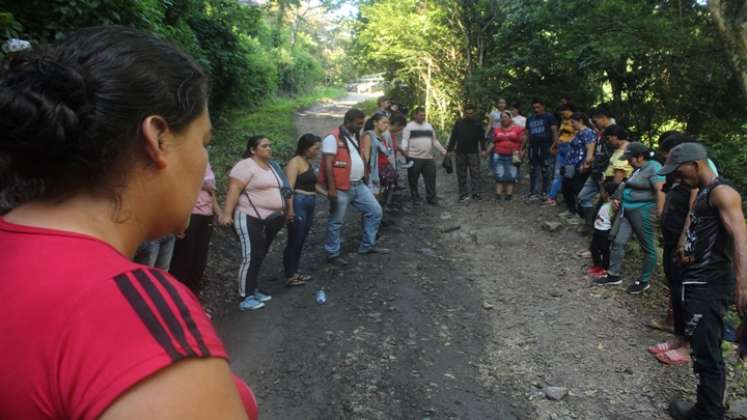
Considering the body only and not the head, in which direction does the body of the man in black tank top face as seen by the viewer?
to the viewer's left

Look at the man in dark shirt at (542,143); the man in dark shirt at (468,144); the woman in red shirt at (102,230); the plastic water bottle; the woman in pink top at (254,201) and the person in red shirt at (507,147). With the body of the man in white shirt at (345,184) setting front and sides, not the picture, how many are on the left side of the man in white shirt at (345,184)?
3

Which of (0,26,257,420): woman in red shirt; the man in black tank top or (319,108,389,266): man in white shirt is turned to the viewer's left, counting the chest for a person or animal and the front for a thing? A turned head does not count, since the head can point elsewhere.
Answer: the man in black tank top

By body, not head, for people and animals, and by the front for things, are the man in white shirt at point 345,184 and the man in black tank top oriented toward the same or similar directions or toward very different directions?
very different directions

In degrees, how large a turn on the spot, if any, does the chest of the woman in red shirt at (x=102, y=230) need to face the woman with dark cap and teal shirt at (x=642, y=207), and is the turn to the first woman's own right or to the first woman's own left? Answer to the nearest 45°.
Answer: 0° — they already face them

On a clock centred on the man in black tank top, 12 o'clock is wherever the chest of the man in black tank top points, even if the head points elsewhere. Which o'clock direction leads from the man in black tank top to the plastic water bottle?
The plastic water bottle is roughly at 12 o'clock from the man in black tank top.

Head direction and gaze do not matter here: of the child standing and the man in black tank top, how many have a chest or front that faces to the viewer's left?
2

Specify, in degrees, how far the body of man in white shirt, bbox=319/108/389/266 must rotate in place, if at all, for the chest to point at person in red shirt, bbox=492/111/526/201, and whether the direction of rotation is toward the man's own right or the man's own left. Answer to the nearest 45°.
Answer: approximately 90° to the man's own left

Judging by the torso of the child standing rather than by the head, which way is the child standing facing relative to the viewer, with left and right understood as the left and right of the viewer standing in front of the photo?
facing to the left of the viewer

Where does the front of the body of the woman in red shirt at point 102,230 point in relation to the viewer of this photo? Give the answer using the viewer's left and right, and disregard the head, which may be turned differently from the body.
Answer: facing away from the viewer and to the right of the viewer

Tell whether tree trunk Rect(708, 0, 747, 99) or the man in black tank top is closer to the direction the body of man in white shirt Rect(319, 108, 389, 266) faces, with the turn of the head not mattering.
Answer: the man in black tank top
